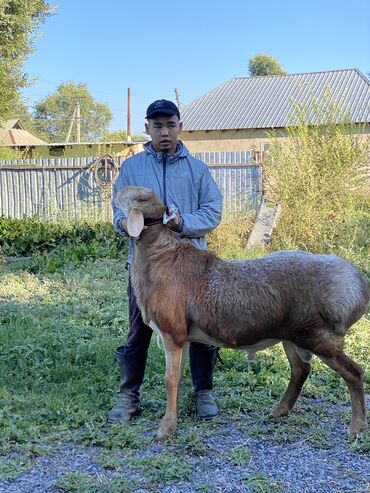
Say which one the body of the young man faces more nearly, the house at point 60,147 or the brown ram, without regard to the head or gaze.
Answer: the brown ram

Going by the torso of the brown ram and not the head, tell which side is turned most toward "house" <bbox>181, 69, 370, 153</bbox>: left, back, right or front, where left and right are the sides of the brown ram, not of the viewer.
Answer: right

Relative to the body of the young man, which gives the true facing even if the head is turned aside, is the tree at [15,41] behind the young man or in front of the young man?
behind

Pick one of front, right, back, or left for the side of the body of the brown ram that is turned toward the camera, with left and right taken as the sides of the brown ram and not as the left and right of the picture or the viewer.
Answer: left

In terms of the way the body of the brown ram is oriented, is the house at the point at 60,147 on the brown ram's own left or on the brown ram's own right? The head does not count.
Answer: on the brown ram's own right

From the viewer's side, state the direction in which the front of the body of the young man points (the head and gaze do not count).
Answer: toward the camera

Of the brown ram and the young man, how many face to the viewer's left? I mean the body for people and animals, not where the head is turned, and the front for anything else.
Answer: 1

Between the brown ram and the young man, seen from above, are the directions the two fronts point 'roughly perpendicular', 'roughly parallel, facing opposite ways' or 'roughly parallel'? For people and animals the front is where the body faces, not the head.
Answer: roughly perpendicular
